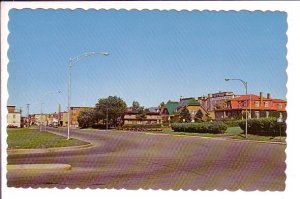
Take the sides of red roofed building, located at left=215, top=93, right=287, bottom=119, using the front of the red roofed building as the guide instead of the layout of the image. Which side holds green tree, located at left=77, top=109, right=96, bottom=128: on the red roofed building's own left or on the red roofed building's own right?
on the red roofed building's own right

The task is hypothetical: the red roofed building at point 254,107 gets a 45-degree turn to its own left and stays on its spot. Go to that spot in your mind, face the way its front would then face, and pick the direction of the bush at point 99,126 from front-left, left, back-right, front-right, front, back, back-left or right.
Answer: back-right

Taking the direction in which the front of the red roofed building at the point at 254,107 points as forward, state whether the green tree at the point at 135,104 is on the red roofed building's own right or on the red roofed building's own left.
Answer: on the red roofed building's own right

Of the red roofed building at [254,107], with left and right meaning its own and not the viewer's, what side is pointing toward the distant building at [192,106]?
right

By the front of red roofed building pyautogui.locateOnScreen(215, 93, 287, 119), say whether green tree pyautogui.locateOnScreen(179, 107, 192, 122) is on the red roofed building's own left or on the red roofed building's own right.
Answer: on the red roofed building's own right

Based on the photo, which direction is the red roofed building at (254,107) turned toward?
toward the camera

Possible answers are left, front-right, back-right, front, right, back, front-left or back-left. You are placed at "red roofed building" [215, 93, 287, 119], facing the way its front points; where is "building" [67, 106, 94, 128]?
right

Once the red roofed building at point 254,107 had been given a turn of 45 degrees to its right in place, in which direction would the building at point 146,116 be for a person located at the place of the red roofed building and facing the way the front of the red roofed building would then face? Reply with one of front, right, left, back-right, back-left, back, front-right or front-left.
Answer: front-right
